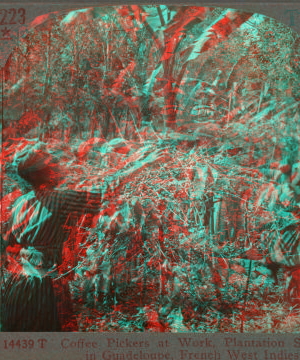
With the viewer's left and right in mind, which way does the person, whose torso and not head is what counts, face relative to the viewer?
facing away from the viewer and to the right of the viewer
